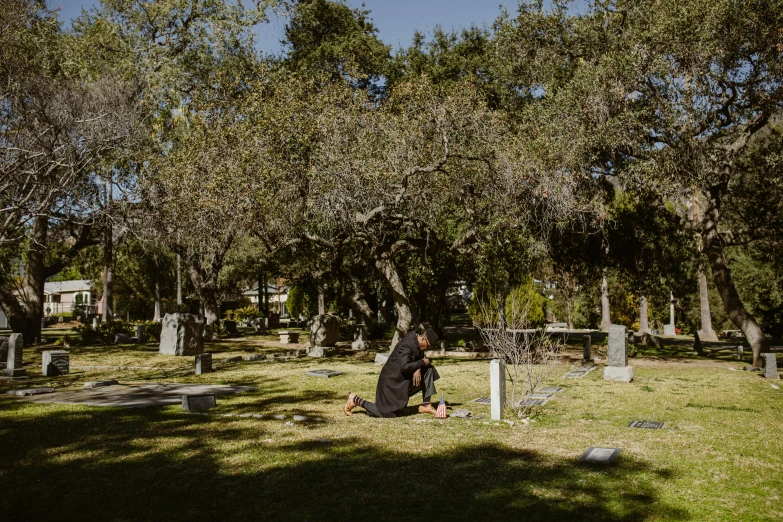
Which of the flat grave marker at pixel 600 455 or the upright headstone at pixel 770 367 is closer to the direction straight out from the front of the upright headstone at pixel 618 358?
the flat grave marker

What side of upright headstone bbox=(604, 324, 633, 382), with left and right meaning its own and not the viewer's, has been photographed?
front

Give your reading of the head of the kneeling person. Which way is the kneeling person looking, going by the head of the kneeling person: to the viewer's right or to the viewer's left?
to the viewer's right

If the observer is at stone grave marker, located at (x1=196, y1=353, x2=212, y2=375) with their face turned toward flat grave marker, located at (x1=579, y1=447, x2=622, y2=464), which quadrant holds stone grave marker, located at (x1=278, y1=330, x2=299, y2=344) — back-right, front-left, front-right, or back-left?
back-left

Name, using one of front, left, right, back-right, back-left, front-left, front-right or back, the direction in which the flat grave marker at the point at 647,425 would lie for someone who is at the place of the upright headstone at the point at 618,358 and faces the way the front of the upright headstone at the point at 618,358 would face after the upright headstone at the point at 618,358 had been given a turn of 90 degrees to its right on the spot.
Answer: left

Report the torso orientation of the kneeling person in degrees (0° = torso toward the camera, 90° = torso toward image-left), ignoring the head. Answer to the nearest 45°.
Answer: approximately 270°

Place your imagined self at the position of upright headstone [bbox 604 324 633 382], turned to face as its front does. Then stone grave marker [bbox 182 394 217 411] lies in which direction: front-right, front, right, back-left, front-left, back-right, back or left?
front-right

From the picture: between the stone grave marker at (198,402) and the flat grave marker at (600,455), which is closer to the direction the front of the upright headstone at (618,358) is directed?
the flat grave marker

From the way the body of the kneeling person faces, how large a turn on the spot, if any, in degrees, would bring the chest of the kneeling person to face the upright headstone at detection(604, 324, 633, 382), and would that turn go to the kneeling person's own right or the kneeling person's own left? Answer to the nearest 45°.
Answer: approximately 45° to the kneeling person's own left

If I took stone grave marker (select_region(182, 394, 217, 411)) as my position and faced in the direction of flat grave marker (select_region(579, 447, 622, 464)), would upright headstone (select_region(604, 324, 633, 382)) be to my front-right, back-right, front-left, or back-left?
front-left

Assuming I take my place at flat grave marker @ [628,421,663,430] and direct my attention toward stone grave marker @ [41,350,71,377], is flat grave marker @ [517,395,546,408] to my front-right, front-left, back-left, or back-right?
front-right

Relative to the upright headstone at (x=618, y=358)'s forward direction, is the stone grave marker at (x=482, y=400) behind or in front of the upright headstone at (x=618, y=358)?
in front

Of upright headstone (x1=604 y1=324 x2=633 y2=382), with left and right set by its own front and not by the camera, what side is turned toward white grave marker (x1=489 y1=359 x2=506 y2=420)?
front

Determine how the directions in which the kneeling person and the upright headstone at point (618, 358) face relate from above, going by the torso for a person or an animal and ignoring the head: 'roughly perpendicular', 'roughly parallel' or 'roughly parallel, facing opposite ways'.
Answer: roughly perpendicular

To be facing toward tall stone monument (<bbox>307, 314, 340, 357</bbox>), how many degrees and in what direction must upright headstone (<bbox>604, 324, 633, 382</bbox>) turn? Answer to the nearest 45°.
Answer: approximately 135° to its right

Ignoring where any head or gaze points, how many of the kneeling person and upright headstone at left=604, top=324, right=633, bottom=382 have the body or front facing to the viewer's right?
1

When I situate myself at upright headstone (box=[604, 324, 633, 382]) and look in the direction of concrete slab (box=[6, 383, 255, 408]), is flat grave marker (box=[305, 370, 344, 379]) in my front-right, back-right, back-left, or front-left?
front-right

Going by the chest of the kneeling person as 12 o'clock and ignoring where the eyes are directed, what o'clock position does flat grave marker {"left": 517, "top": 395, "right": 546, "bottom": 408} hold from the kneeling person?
The flat grave marker is roughly at 11 o'clock from the kneeling person.

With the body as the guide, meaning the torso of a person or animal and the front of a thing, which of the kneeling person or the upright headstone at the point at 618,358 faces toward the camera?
the upright headstone

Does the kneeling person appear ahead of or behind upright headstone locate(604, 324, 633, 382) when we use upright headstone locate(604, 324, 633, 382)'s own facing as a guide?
ahead
